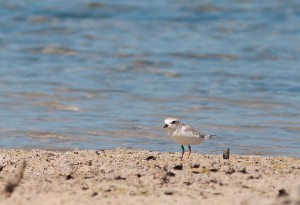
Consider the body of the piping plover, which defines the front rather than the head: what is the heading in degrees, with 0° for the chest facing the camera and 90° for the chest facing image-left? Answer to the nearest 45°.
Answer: approximately 90°
